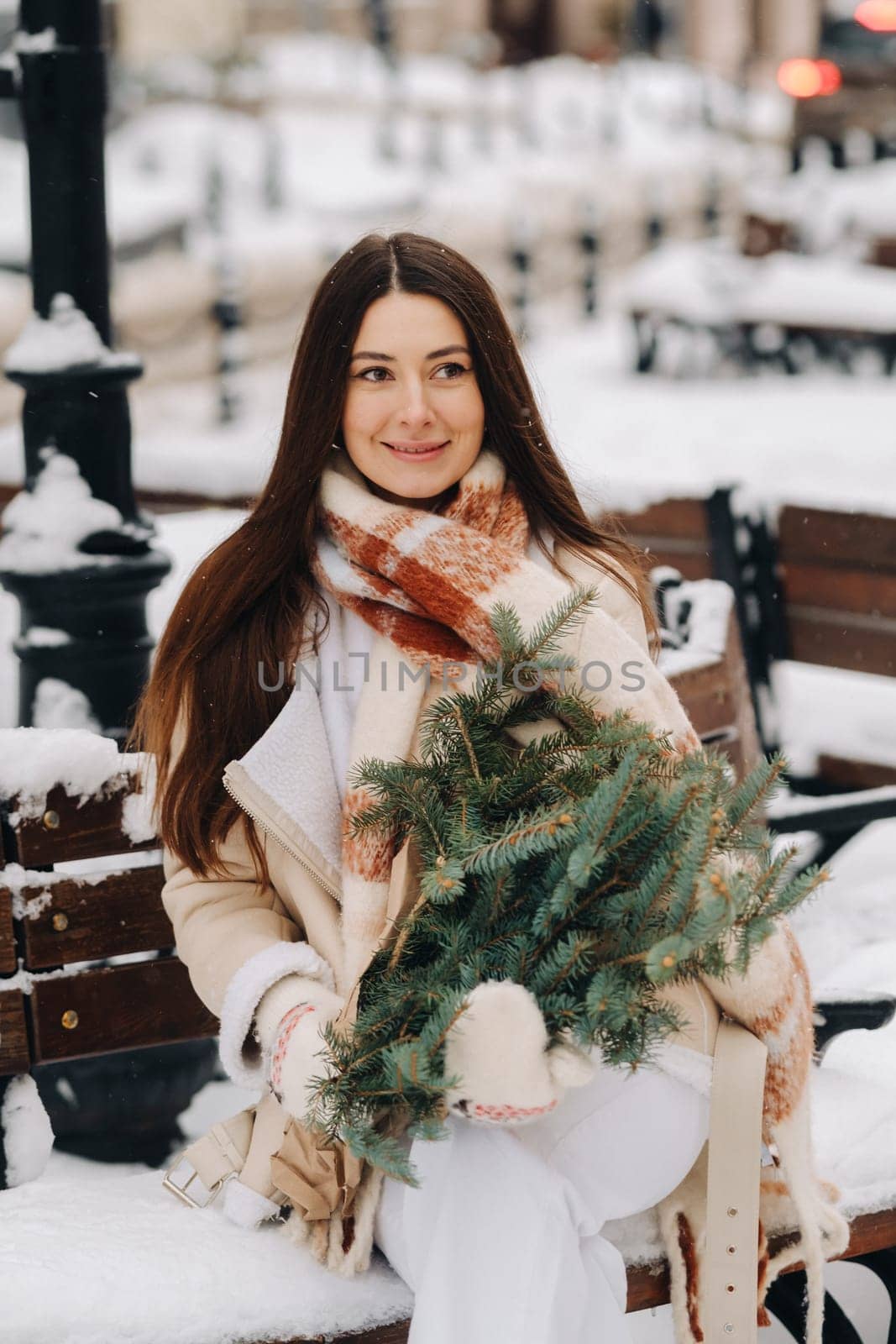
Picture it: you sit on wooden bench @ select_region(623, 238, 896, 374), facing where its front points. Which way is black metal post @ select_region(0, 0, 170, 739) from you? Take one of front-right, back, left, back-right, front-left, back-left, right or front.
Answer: front

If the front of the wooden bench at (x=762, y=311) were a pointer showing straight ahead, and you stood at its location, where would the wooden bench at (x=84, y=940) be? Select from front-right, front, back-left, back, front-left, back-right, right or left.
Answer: front

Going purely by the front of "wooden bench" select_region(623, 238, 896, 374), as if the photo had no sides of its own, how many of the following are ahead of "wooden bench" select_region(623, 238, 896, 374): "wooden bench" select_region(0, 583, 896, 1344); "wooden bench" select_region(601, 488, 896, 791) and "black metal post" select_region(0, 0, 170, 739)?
3

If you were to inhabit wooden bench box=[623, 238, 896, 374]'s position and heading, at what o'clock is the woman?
The woman is roughly at 12 o'clock from the wooden bench.

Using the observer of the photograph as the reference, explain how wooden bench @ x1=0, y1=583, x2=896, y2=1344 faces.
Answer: facing the viewer and to the right of the viewer

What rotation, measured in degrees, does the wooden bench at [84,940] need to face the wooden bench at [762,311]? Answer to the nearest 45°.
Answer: approximately 135° to its left

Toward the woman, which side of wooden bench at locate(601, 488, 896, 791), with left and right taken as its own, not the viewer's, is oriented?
front

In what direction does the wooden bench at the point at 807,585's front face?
toward the camera

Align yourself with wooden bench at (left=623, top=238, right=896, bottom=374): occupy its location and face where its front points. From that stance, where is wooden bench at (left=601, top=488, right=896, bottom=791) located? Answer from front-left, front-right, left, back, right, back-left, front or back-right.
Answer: front

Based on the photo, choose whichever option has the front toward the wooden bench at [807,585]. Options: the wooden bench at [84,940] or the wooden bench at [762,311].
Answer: the wooden bench at [762,311]

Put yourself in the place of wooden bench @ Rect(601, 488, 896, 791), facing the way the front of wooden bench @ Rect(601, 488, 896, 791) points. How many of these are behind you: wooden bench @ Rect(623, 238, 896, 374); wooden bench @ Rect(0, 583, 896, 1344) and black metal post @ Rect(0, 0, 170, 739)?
1

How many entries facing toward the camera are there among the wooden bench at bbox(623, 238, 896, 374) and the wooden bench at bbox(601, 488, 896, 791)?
2
